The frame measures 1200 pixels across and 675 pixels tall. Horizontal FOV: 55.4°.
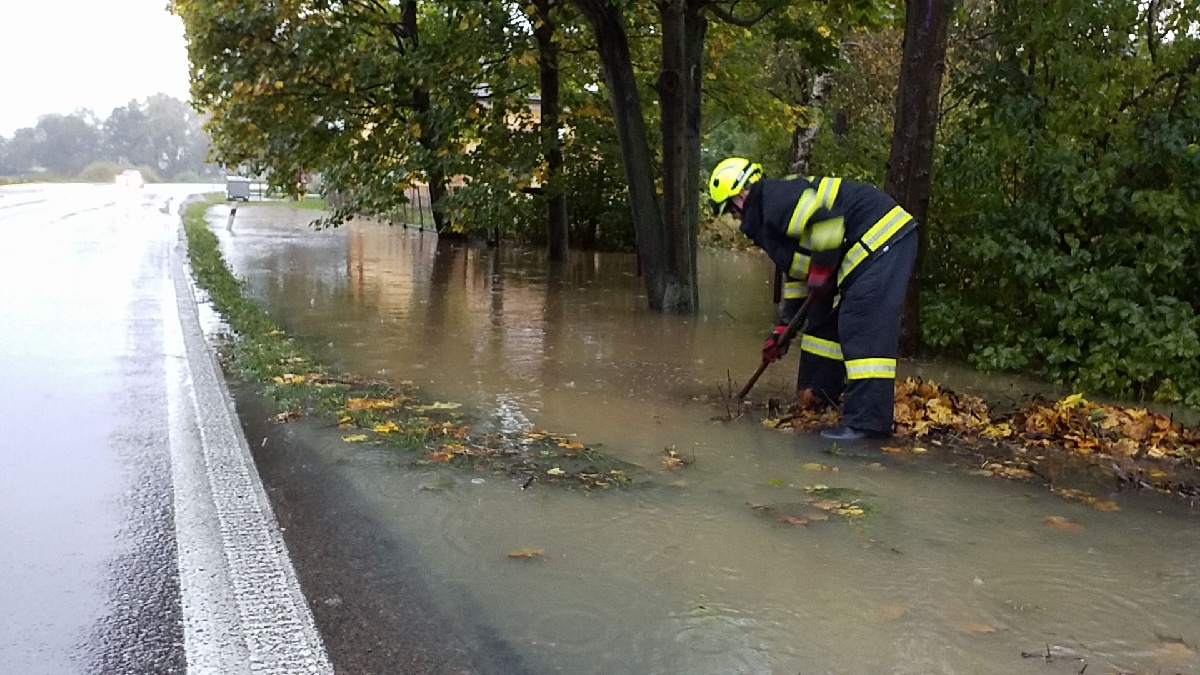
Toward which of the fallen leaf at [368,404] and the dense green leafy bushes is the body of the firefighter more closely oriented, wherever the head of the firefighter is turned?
the fallen leaf

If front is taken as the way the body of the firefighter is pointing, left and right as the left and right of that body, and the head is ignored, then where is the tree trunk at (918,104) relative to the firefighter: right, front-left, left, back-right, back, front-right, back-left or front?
right

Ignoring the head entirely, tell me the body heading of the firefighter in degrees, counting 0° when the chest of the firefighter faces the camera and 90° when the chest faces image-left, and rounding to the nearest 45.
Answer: approximately 90°

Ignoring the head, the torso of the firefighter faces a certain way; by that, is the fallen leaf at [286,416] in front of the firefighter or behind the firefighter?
in front

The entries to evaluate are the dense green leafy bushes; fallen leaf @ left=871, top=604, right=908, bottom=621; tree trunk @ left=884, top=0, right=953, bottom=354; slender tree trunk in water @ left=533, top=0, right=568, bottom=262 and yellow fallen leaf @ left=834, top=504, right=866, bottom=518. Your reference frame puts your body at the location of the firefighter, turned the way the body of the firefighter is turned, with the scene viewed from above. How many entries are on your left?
2

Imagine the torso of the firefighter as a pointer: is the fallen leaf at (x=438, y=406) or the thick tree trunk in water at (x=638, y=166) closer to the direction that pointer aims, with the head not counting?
the fallen leaf

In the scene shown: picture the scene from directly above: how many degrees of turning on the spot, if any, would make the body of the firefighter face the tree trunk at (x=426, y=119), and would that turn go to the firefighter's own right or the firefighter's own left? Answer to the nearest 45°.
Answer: approximately 45° to the firefighter's own right

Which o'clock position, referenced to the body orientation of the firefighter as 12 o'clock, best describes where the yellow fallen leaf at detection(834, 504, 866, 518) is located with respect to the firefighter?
The yellow fallen leaf is roughly at 9 o'clock from the firefighter.

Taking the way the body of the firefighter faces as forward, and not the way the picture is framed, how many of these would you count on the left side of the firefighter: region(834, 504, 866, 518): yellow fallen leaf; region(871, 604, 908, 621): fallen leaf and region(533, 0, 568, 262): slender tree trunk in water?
2

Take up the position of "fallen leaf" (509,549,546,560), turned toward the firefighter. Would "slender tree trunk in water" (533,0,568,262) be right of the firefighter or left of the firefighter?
left

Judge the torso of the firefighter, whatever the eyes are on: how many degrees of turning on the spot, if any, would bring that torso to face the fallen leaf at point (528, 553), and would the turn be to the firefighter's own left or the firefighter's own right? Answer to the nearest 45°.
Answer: approximately 45° to the firefighter's own left

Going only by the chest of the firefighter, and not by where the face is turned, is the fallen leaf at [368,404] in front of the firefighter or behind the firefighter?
in front

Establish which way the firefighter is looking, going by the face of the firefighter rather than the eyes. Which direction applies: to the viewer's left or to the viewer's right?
to the viewer's left

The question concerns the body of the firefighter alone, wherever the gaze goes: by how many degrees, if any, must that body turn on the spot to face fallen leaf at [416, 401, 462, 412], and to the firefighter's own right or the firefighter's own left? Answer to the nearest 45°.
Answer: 0° — they already face it

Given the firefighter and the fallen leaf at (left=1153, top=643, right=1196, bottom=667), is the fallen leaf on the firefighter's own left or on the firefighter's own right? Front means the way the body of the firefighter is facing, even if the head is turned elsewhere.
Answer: on the firefighter's own left

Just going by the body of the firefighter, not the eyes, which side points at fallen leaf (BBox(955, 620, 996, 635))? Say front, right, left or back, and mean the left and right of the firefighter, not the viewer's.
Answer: left

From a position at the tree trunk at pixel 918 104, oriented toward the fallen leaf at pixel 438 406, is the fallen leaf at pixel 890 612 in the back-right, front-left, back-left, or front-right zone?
front-left
